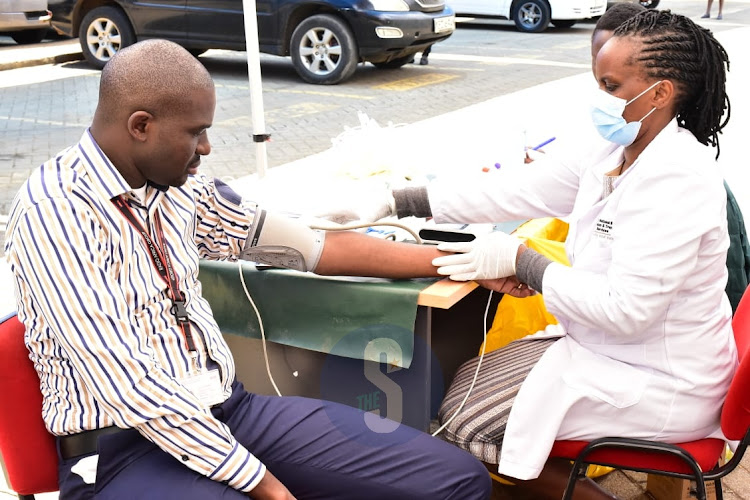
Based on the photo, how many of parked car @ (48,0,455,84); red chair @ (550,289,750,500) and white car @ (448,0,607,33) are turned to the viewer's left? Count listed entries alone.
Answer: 1

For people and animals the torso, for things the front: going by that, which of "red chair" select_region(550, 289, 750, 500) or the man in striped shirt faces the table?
the red chair

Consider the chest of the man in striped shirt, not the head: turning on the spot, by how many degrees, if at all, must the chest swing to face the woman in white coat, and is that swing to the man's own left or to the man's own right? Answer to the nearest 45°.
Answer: approximately 45° to the man's own left

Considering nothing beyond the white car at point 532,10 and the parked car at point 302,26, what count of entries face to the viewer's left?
0

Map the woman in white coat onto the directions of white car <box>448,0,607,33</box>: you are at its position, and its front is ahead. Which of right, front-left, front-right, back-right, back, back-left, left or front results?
front-right

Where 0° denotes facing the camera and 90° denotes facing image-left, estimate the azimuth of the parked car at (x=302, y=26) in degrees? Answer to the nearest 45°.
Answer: approximately 315°

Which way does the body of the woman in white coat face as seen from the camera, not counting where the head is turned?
to the viewer's left

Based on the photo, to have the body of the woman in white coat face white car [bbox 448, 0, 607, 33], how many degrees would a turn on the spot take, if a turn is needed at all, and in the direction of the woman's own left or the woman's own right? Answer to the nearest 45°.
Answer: approximately 90° to the woman's own right

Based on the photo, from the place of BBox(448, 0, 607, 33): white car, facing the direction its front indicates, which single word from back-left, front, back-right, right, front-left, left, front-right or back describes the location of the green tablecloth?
front-right

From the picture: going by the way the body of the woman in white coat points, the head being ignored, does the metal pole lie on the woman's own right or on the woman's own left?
on the woman's own right

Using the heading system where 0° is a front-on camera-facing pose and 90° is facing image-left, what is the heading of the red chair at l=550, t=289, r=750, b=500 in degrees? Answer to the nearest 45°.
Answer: approximately 90°

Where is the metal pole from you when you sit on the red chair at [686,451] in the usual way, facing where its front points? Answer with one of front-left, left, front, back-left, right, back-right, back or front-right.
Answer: front-right

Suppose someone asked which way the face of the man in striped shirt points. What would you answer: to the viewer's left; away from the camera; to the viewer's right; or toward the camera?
to the viewer's right

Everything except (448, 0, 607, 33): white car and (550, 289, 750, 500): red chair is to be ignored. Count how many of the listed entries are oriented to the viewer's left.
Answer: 1
